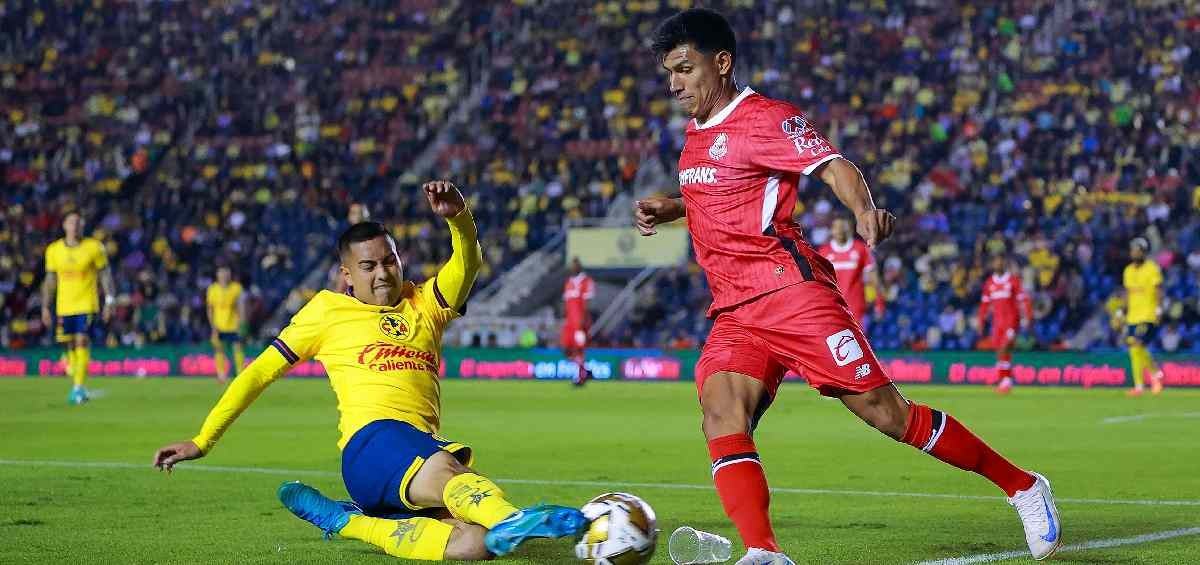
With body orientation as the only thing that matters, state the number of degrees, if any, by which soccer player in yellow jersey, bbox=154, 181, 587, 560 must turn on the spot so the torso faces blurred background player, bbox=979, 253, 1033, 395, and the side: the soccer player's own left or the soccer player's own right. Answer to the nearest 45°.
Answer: approximately 90° to the soccer player's own left

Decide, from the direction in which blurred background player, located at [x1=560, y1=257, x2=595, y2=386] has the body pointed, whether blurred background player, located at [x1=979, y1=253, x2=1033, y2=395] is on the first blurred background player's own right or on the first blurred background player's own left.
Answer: on the first blurred background player's own left

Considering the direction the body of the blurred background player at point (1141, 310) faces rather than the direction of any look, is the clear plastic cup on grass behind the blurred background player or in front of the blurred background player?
in front

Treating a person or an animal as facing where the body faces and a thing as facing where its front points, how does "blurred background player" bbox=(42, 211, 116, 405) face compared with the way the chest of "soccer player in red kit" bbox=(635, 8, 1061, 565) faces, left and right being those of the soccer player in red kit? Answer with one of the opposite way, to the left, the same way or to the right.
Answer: to the left

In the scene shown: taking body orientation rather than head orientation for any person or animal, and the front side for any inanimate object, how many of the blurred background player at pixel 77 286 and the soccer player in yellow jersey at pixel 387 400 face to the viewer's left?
0

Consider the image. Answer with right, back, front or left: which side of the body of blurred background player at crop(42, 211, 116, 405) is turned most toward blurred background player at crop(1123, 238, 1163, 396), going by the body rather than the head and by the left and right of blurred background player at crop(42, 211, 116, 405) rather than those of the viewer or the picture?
left

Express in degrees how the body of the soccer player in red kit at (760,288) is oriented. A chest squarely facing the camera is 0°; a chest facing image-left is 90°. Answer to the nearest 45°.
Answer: approximately 45°
